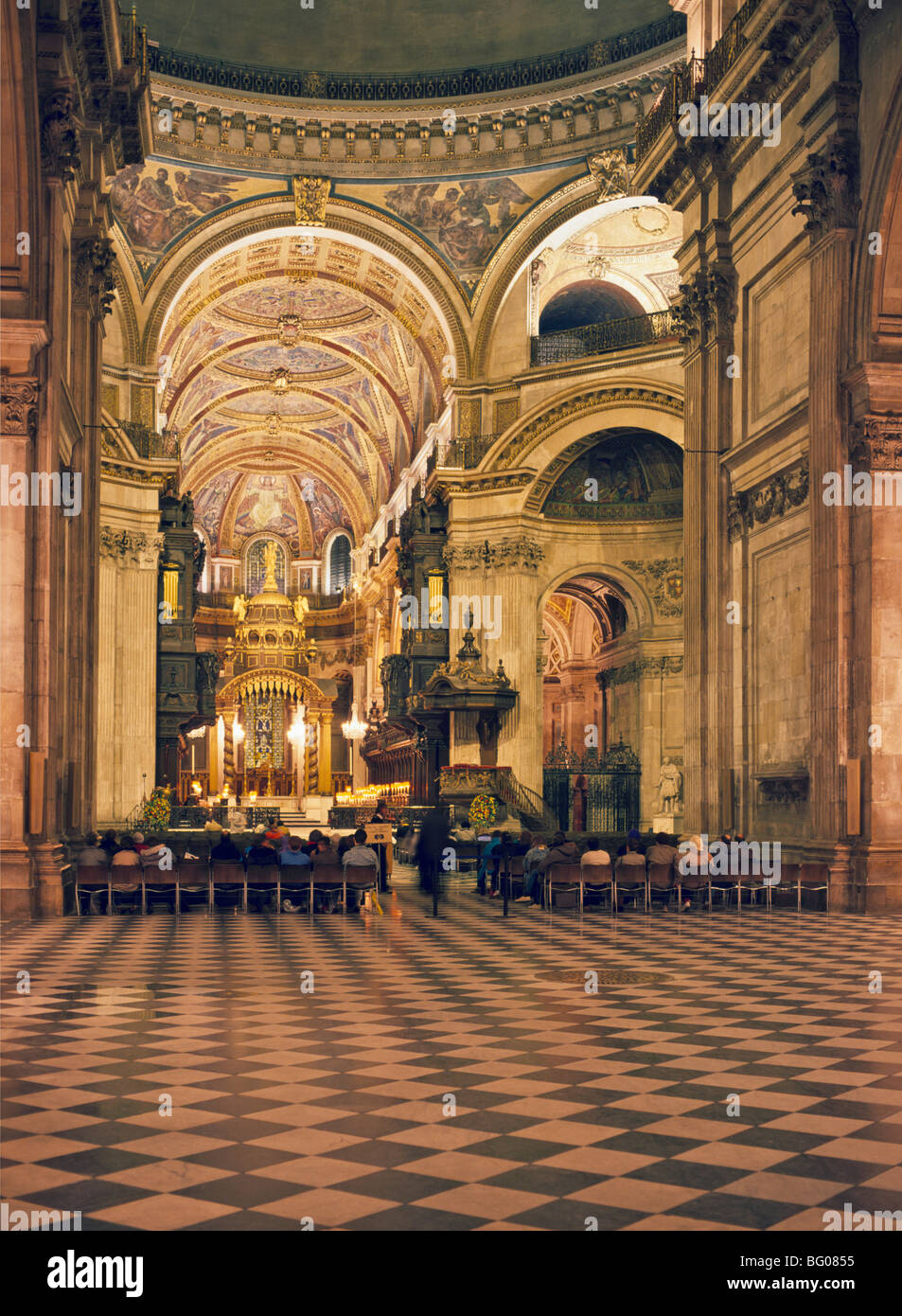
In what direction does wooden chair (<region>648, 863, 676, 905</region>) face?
away from the camera

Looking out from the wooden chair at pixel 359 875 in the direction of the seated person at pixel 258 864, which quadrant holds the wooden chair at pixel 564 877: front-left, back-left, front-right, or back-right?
back-right

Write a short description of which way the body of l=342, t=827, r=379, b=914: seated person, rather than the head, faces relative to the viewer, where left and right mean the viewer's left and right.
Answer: facing away from the viewer

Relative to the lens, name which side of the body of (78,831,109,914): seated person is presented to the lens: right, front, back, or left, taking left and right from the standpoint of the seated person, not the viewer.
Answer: back

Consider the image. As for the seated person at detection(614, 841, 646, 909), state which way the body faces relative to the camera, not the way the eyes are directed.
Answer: away from the camera

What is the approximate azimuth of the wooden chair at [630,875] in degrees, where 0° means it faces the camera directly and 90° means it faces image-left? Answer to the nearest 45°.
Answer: approximately 180°

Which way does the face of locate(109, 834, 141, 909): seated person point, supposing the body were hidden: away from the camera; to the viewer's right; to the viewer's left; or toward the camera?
away from the camera

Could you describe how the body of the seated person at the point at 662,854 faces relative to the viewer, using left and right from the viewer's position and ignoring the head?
facing away from the viewer
